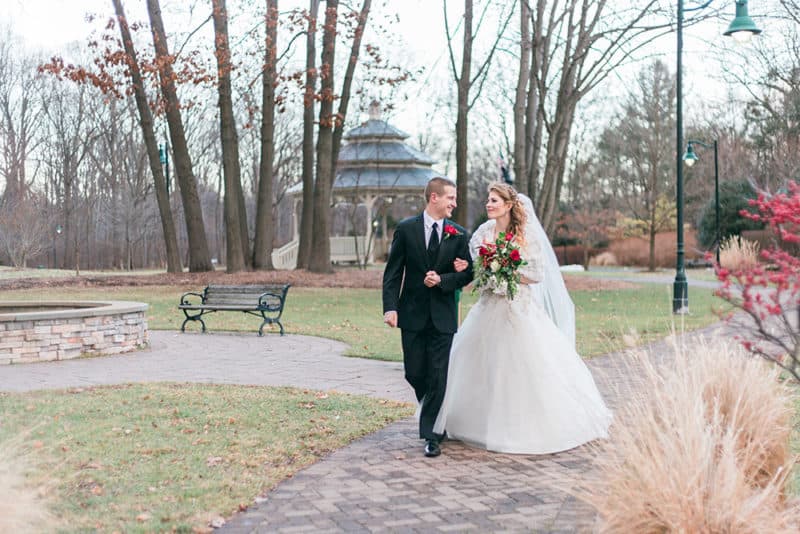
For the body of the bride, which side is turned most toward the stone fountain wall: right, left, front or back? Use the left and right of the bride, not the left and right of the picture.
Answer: right

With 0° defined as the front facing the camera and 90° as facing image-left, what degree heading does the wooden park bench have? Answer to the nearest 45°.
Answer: approximately 45°

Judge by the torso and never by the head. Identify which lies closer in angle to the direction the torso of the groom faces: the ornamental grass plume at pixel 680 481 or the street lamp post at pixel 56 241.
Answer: the ornamental grass plume

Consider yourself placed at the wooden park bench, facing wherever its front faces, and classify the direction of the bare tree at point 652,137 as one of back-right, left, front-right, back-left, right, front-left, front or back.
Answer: back

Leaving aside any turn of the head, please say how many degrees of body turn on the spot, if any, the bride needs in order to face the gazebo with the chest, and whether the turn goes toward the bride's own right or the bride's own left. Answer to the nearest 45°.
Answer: approximately 135° to the bride's own right

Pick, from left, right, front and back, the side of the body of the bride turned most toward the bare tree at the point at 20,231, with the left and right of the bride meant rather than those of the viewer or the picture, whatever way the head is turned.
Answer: right

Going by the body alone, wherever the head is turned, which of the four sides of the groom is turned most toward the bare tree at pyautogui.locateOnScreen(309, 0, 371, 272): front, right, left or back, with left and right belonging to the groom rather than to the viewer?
back

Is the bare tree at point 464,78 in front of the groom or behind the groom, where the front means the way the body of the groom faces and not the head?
behind

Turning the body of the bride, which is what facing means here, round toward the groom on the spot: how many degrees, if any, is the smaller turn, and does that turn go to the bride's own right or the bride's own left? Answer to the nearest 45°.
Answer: approximately 45° to the bride's own right

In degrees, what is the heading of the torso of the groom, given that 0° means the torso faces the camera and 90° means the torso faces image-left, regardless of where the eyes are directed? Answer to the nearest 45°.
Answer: approximately 0°
